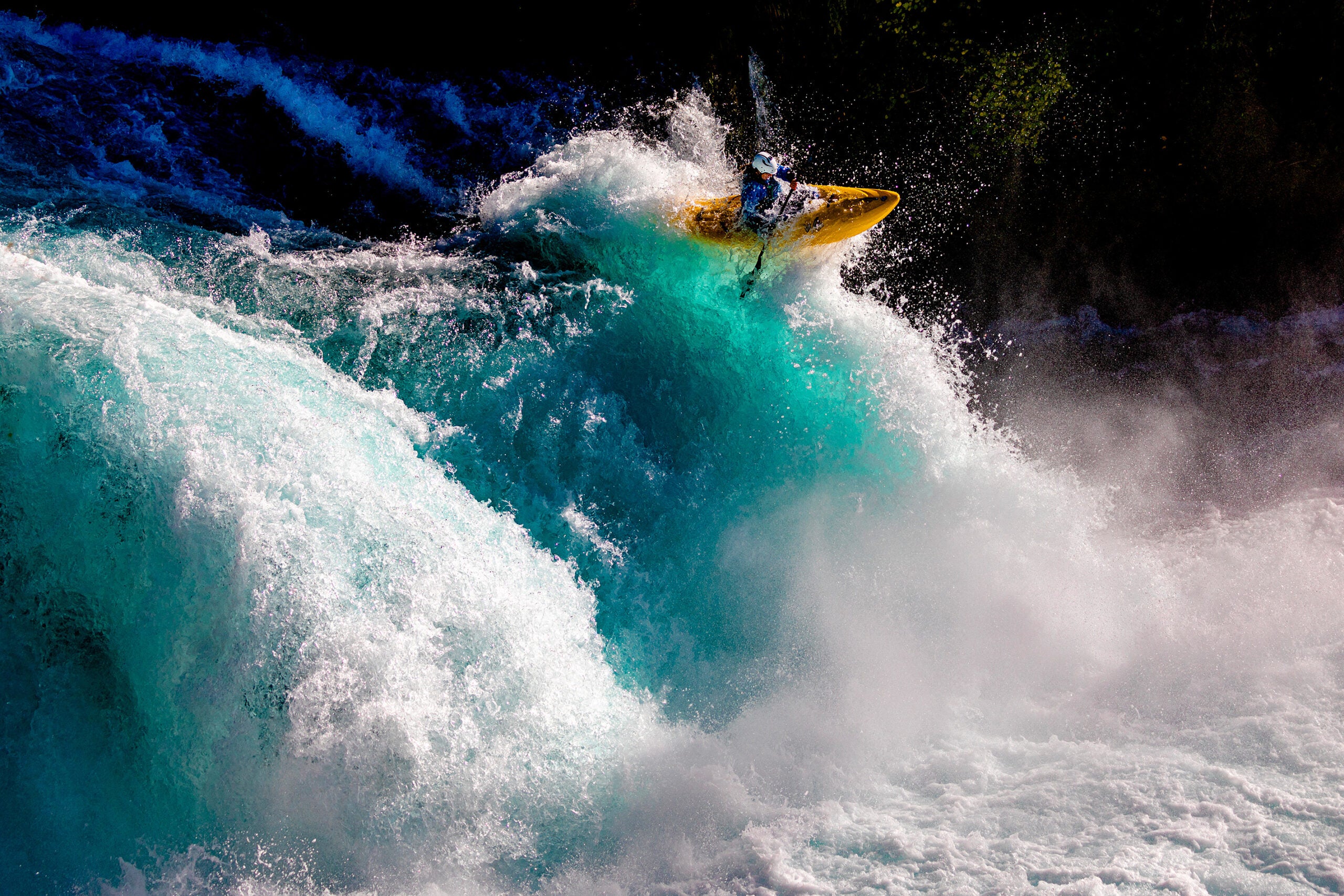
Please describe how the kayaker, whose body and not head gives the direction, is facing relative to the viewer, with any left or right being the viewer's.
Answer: facing the viewer and to the right of the viewer

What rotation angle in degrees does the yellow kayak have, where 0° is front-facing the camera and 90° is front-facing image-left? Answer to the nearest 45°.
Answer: approximately 270°

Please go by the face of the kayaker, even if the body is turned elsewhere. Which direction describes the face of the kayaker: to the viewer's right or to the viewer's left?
to the viewer's right
